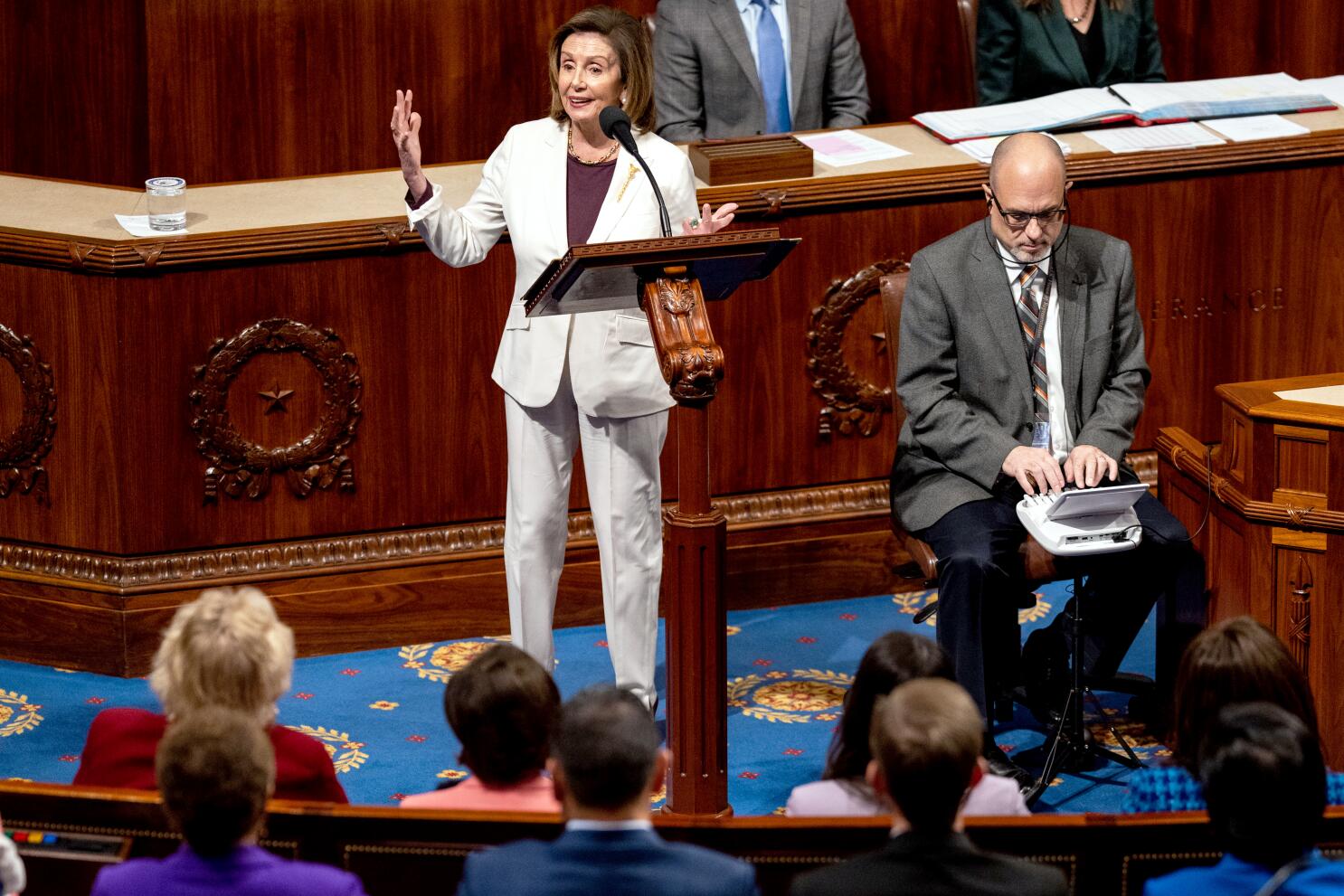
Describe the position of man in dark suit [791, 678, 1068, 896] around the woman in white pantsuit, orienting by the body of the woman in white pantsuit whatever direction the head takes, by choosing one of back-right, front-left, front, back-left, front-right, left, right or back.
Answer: front

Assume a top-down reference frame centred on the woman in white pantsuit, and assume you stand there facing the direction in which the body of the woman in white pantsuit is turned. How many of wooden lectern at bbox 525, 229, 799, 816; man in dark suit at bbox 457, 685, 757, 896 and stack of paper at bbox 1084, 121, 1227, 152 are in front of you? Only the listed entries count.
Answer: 2

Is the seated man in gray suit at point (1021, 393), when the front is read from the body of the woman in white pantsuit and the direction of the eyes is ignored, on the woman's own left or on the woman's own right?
on the woman's own left

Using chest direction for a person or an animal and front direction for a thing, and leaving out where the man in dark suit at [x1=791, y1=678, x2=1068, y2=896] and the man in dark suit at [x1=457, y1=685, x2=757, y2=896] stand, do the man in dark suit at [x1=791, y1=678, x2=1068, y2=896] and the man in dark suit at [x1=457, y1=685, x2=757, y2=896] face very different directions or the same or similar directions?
same or similar directions

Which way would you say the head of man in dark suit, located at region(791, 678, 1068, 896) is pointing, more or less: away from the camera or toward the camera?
away from the camera

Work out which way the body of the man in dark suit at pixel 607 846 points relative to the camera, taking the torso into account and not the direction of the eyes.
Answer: away from the camera

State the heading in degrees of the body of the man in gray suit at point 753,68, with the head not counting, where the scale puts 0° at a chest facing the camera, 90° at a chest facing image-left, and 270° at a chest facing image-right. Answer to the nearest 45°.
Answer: approximately 0°

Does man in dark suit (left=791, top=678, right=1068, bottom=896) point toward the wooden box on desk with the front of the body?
yes

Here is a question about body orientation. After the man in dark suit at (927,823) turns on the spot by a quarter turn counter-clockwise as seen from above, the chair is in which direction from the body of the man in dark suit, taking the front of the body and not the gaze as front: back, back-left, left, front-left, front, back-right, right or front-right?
right

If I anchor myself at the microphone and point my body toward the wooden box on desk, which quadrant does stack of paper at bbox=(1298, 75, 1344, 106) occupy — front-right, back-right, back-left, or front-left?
front-right

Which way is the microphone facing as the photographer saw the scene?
facing away from the viewer and to the left of the viewer

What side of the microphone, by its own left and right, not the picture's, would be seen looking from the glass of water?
front

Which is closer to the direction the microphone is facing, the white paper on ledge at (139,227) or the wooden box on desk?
the white paper on ledge

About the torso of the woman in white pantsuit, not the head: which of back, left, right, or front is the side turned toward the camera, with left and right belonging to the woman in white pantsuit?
front

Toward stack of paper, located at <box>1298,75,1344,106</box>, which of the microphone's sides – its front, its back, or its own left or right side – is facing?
right

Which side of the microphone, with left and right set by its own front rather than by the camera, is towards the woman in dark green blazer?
right

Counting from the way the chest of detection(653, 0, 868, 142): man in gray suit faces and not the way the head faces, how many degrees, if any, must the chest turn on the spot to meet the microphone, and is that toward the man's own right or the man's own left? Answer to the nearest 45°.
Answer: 0° — they already face it

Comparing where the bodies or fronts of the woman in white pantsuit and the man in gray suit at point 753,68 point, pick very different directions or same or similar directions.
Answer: same or similar directions

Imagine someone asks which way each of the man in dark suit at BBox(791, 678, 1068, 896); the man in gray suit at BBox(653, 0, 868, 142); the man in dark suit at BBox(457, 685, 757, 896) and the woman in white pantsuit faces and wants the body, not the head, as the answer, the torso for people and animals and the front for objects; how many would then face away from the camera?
2
